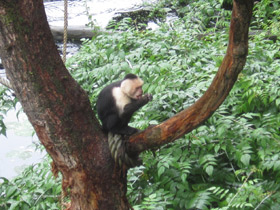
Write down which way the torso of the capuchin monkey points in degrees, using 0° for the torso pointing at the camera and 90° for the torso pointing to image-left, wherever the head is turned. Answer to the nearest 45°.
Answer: approximately 270°
